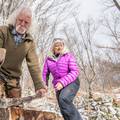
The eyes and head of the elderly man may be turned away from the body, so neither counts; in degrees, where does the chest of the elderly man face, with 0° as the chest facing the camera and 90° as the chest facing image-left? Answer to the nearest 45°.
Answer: approximately 0°

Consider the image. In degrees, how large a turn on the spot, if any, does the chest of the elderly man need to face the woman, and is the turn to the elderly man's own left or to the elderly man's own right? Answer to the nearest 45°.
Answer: approximately 135° to the elderly man's own left
